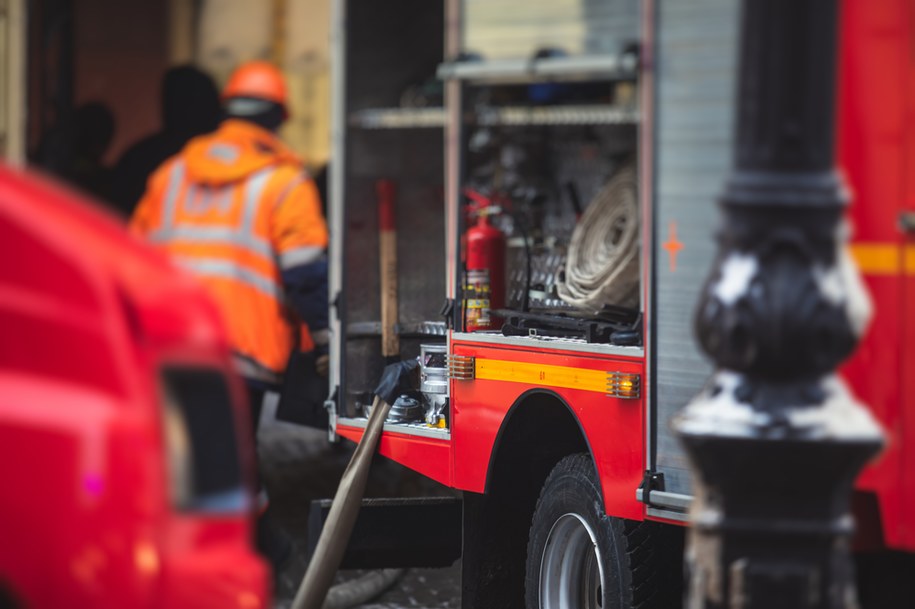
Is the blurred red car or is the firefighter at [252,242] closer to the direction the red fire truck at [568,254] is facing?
the blurred red car

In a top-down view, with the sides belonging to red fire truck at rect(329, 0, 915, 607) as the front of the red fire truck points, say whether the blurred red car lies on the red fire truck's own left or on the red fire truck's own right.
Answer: on the red fire truck's own right

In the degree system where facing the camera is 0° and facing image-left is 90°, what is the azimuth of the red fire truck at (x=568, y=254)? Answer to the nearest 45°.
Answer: approximately 315°

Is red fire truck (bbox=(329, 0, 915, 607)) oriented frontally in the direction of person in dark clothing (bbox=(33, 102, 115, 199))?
no

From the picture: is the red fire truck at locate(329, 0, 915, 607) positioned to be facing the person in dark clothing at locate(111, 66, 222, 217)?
no

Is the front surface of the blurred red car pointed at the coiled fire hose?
no

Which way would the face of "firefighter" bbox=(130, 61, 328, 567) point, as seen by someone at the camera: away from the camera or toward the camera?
away from the camera

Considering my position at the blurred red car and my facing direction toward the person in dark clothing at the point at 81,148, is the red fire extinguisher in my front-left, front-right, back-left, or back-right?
front-right
